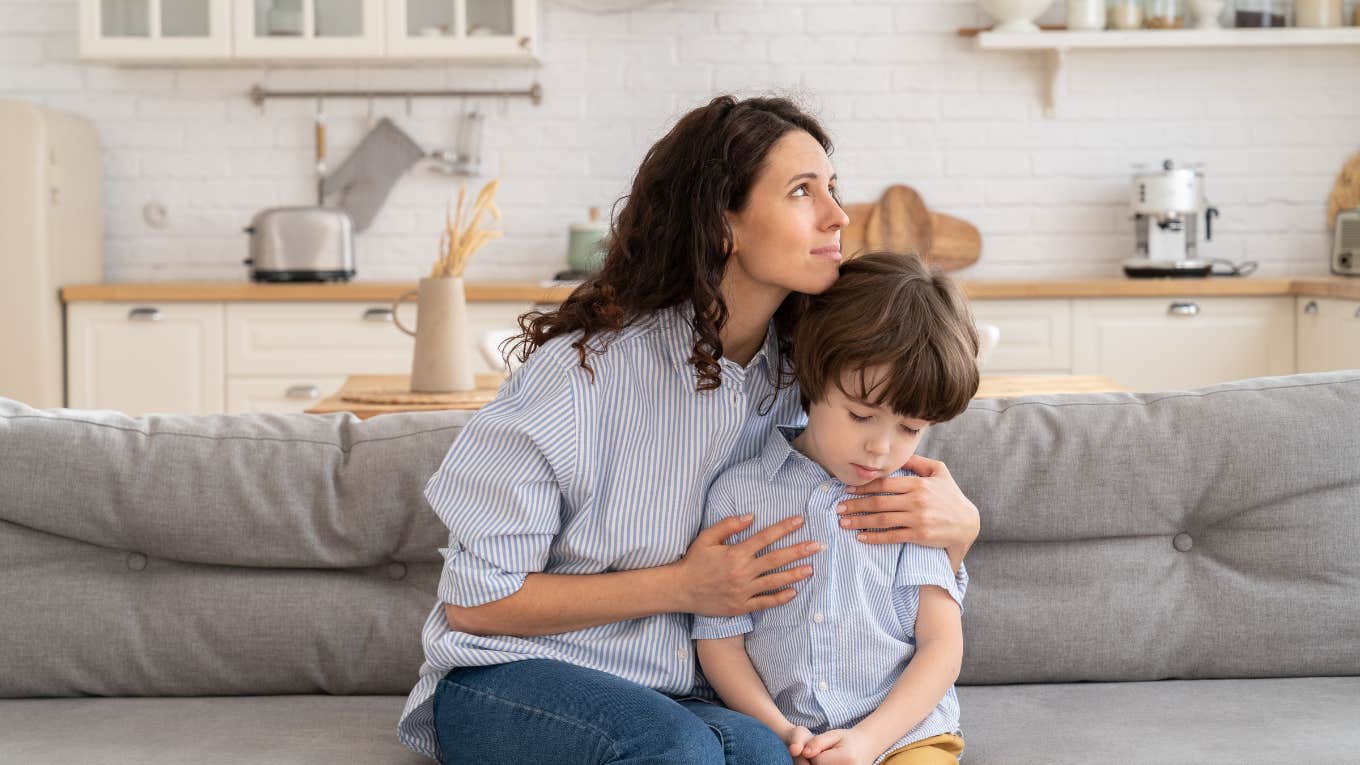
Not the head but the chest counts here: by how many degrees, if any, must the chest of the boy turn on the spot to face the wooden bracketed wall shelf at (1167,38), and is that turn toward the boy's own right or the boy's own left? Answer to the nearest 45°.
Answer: approximately 180°

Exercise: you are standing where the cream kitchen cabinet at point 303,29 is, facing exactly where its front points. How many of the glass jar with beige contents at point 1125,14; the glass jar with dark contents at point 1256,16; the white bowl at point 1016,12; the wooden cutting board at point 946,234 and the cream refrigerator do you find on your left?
4

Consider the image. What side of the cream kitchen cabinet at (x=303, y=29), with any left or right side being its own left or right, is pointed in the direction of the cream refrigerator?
right
